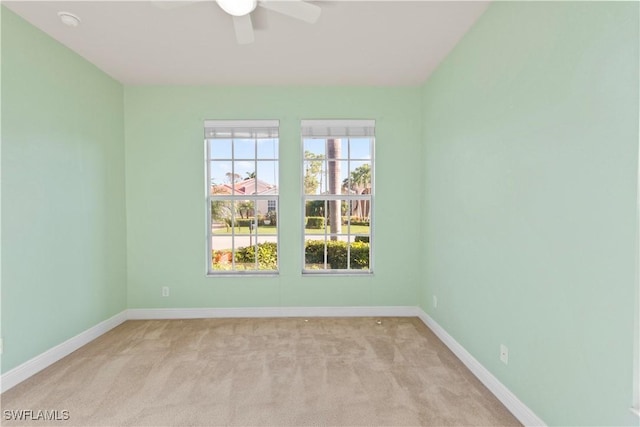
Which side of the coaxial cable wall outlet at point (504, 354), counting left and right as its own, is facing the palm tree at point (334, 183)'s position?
right

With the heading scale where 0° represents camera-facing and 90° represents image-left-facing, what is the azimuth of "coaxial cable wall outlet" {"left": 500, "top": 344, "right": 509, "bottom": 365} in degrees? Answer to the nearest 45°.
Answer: approximately 45°

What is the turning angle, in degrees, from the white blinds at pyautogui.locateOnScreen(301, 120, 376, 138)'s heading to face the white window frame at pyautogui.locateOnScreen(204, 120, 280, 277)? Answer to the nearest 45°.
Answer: approximately 90° to its right

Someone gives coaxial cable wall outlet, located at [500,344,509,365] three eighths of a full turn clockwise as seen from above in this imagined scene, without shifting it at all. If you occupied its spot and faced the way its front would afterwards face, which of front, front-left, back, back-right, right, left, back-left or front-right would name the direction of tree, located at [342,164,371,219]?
front-left

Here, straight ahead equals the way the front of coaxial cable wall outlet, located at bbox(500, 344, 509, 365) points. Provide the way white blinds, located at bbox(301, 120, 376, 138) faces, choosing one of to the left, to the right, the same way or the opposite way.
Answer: to the left

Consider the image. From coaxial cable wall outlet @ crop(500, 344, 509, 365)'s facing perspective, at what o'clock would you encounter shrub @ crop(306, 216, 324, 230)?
The shrub is roughly at 2 o'clock from the coaxial cable wall outlet.

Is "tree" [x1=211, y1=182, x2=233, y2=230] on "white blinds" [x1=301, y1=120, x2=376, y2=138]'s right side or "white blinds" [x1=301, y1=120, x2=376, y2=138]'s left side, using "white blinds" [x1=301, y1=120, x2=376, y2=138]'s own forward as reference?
on its right

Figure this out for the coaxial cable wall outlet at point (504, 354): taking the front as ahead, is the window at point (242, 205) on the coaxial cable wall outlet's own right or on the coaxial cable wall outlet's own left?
on the coaxial cable wall outlet's own right

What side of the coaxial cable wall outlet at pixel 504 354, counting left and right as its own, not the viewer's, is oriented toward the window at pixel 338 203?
right

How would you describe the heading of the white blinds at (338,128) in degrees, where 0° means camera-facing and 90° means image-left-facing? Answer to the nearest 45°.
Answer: approximately 0°
